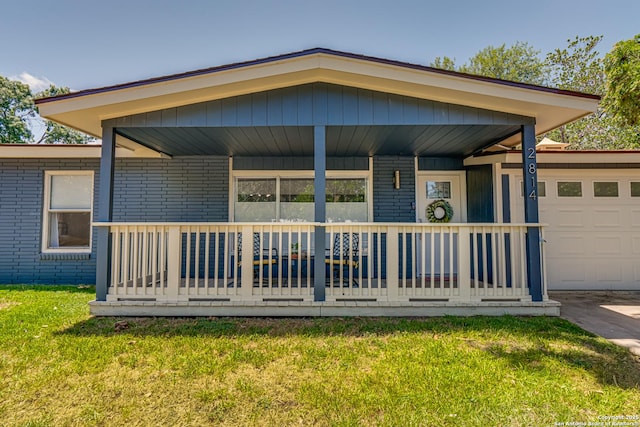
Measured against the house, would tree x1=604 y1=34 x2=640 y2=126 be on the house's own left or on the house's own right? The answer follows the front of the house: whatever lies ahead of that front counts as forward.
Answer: on the house's own left

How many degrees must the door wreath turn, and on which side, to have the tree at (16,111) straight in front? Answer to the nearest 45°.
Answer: approximately 90° to its right

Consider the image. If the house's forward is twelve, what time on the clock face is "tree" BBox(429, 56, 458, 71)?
The tree is roughly at 7 o'clock from the house.

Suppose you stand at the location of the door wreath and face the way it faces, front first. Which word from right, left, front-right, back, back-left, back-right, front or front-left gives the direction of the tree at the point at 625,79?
left

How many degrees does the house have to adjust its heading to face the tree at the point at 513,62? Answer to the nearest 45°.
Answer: approximately 135° to its left

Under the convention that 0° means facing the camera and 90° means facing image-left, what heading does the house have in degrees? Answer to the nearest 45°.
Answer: approximately 0°

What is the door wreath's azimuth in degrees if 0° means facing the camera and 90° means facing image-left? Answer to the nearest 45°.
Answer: approximately 0°

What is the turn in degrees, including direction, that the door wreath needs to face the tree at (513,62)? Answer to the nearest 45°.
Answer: approximately 180°

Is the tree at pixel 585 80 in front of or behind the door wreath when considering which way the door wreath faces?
behind
